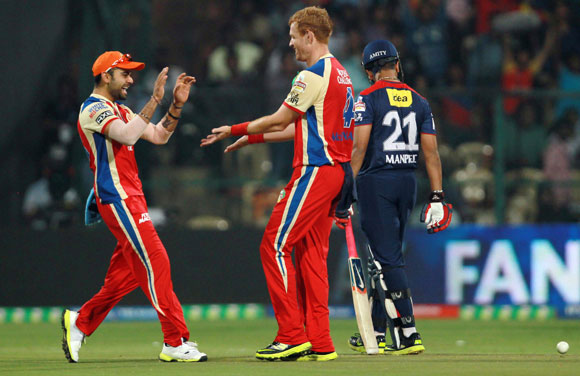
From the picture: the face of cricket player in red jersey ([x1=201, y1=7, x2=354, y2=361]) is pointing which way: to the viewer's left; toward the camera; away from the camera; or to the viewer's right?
to the viewer's left

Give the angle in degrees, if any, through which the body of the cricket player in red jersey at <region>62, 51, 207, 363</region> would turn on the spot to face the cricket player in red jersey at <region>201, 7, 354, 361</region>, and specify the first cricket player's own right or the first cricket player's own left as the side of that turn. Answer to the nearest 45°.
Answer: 0° — they already face them

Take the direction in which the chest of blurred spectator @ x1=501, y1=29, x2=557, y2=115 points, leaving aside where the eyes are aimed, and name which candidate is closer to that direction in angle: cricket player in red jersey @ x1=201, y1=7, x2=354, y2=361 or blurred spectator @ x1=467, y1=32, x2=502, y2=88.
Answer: the cricket player in red jersey

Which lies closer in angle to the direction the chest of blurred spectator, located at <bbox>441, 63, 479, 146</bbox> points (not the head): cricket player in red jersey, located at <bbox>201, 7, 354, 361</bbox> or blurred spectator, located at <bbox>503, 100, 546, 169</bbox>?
the cricket player in red jersey

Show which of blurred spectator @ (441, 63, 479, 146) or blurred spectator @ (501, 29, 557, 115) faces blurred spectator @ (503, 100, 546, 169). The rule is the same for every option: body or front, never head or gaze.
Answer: blurred spectator @ (501, 29, 557, 115)

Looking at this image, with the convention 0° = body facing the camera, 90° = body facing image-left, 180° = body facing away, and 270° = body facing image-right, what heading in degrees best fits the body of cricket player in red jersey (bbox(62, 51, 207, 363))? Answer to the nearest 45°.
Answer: approximately 270°

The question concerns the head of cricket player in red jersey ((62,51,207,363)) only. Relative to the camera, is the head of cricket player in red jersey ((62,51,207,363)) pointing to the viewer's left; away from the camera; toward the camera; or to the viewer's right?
to the viewer's right

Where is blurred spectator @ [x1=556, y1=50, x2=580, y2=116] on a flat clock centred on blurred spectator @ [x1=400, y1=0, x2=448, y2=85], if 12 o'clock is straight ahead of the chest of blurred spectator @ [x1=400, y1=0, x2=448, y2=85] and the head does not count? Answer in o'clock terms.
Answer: blurred spectator @ [x1=556, y1=50, x2=580, y2=116] is roughly at 9 o'clock from blurred spectator @ [x1=400, y1=0, x2=448, y2=85].

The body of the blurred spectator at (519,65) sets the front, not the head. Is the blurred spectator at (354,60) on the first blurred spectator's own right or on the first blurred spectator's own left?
on the first blurred spectator's own right

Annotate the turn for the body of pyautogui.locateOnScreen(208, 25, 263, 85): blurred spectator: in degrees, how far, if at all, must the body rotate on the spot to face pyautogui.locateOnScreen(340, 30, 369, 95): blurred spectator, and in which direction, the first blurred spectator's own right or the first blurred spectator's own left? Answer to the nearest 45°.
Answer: approximately 90° to the first blurred spectator's own left

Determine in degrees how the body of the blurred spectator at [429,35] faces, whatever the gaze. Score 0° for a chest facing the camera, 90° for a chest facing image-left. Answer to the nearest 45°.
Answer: approximately 0°
